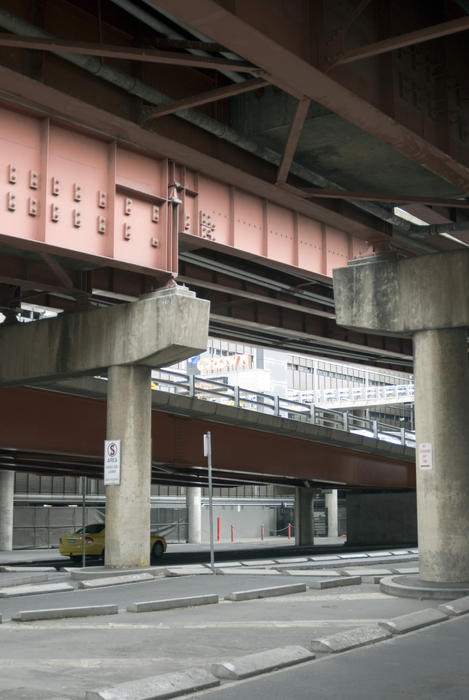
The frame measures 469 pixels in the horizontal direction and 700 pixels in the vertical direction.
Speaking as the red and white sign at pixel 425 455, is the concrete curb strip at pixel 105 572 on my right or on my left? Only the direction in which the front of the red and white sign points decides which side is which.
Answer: on my right

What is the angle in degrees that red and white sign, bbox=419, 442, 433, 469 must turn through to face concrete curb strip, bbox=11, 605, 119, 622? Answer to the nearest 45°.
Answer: approximately 45° to its right

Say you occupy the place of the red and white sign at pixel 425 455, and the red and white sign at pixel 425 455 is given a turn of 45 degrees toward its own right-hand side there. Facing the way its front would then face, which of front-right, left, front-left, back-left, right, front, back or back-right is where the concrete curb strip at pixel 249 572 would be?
right

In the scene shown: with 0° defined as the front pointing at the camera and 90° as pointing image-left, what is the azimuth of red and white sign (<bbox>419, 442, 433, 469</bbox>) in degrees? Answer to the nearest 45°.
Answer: approximately 0°

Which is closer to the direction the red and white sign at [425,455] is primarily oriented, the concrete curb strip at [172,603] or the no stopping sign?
the concrete curb strip

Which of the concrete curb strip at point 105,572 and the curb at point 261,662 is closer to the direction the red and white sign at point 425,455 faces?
the curb

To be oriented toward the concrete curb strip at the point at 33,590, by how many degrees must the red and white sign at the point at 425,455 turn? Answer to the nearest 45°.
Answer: approximately 90° to its right

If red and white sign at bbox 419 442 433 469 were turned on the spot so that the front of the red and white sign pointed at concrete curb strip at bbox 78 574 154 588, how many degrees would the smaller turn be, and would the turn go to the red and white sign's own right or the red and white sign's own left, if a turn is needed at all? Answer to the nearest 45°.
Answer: approximately 90° to the red and white sign's own right

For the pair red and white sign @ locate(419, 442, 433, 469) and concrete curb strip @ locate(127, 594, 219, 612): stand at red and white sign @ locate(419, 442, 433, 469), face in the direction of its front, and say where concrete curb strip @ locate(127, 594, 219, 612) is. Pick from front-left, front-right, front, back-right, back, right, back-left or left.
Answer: front-right

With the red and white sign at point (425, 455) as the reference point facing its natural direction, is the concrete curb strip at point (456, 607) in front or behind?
in front

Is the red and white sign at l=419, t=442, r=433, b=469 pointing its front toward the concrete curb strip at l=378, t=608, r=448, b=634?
yes

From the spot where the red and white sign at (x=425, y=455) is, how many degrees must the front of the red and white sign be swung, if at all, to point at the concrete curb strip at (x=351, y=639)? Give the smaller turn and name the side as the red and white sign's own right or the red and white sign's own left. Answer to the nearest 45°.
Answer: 0° — it already faces it

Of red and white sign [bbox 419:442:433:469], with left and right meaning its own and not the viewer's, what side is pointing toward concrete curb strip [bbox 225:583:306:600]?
right
